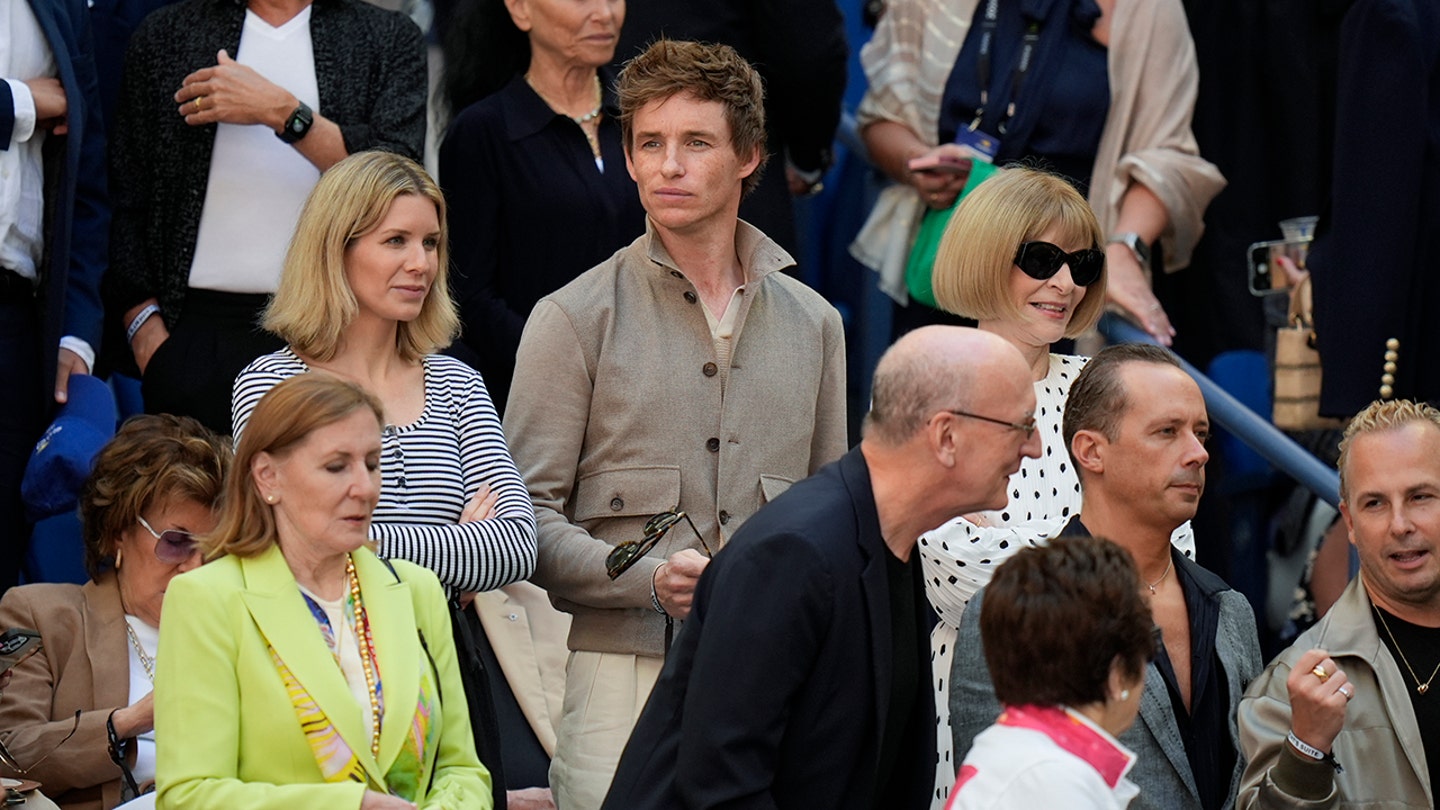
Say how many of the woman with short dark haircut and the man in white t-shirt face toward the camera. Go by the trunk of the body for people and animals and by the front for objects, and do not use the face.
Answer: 1

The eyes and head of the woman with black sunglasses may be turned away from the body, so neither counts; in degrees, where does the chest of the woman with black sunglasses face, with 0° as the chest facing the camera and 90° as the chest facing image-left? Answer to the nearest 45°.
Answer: approximately 315°

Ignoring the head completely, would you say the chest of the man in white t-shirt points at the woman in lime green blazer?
yes

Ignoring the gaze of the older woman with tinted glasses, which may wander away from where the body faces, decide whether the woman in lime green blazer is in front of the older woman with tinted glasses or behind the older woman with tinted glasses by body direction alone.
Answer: in front

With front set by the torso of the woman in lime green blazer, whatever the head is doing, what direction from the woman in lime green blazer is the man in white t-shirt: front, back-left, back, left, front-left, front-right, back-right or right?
back-left

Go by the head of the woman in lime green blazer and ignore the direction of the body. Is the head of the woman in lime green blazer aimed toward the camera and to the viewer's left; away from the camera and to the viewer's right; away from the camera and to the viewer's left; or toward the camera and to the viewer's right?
toward the camera and to the viewer's right

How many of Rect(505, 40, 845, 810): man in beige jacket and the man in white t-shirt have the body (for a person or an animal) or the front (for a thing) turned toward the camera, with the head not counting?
2

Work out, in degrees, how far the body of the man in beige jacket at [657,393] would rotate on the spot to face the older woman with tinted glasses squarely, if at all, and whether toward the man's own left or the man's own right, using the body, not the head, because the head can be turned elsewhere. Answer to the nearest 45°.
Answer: approximately 90° to the man's own right
